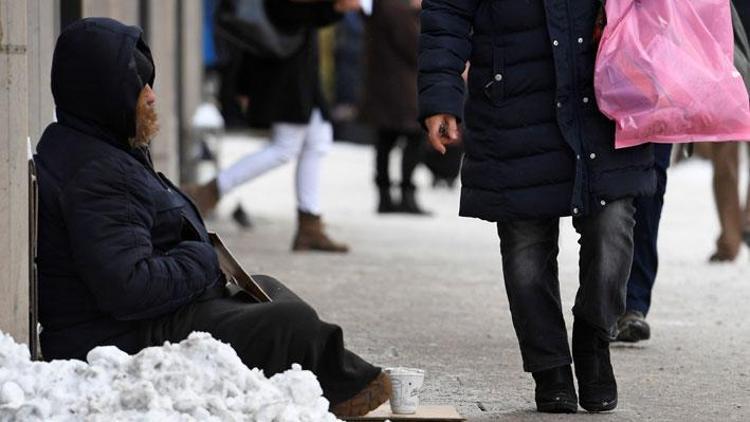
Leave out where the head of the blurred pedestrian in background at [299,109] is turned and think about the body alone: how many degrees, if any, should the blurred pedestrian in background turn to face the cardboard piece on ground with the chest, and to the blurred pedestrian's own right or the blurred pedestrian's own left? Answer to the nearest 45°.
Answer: approximately 90° to the blurred pedestrian's own right

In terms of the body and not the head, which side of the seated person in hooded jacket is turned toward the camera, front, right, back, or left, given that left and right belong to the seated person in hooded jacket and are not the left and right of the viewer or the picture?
right

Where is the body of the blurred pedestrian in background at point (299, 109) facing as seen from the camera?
to the viewer's right

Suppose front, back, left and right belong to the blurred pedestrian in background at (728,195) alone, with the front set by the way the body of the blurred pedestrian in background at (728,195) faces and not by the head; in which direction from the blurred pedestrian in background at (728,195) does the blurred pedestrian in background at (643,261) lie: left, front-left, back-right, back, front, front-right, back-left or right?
front-left

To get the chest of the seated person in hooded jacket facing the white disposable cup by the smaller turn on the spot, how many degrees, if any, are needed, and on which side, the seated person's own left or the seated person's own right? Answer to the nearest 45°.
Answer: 0° — they already face it

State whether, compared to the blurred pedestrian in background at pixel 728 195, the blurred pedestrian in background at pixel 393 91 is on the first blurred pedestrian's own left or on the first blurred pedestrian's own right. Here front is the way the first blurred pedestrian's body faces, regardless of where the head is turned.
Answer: on the first blurred pedestrian's own right

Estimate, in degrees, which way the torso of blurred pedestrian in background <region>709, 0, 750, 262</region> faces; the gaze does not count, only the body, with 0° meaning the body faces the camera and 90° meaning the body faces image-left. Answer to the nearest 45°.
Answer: approximately 45°

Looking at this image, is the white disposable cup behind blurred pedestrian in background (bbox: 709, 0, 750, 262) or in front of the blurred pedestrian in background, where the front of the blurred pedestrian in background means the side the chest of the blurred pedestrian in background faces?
in front

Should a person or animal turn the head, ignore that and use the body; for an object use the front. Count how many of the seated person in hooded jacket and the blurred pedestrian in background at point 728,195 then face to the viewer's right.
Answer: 1

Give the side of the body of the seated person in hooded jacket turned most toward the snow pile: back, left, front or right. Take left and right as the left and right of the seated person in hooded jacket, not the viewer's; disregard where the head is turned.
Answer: right

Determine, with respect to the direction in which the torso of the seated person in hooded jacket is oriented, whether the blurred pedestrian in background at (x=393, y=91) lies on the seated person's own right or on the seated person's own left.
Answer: on the seated person's own left

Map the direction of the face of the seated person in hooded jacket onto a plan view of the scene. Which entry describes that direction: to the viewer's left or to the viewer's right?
to the viewer's right

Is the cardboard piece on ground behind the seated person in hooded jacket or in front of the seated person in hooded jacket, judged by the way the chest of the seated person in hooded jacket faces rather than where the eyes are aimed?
in front
